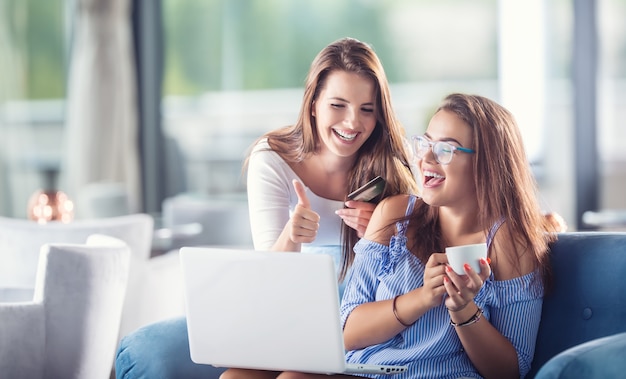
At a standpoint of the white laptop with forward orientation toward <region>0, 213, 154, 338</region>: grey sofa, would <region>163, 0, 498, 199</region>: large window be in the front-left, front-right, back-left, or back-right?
front-right

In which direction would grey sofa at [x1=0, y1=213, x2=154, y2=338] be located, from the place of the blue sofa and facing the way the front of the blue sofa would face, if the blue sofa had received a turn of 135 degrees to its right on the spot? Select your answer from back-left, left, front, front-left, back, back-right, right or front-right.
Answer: front-left

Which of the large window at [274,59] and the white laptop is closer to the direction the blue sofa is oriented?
the white laptop

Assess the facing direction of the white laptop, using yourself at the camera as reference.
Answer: facing away from the viewer and to the right of the viewer

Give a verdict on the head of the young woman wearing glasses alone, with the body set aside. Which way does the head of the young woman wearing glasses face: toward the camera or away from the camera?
toward the camera

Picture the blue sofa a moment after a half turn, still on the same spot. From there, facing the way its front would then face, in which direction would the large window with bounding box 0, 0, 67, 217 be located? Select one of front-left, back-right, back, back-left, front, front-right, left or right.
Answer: left

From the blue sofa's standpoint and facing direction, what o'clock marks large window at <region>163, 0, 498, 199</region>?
The large window is roughly at 4 o'clock from the blue sofa.

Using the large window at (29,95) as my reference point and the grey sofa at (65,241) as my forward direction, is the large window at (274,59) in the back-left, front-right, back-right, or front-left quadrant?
front-left

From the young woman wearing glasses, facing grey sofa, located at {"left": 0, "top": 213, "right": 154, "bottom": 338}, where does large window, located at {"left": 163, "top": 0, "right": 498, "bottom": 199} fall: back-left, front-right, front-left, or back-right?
front-right

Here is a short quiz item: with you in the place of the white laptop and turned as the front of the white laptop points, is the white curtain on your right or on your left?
on your left

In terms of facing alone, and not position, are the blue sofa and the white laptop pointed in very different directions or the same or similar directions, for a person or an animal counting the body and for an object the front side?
very different directions

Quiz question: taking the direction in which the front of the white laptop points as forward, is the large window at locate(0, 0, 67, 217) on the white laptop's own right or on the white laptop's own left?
on the white laptop's own left
